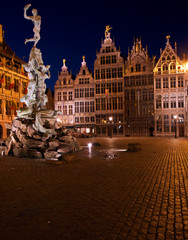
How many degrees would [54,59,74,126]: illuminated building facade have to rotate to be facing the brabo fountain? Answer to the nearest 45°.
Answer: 0° — it already faces it

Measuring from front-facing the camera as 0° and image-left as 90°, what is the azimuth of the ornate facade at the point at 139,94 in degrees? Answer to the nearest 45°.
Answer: approximately 0°

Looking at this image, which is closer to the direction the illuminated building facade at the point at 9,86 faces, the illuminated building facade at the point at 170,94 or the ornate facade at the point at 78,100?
the illuminated building facade

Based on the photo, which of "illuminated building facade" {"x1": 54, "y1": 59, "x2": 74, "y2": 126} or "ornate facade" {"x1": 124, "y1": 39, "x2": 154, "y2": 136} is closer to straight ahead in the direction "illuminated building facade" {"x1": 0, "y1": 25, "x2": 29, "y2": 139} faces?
the ornate facade

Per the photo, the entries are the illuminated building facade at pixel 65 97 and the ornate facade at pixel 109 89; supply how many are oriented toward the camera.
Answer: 2

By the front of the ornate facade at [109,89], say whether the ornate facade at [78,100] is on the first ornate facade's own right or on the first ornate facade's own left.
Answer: on the first ornate facade's own right

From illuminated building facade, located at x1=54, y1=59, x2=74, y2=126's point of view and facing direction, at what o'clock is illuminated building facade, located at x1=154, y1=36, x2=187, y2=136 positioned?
illuminated building facade, located at x1=154, y1=36, x2=187, y2=136 is roughly at 10 o'clock from illuminated building facade, located at x1=54, y1=59, x2=74, y2=126.

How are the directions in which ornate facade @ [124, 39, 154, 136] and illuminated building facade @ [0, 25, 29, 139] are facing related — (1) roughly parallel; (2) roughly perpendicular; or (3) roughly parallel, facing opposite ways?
roughly perpendicular
